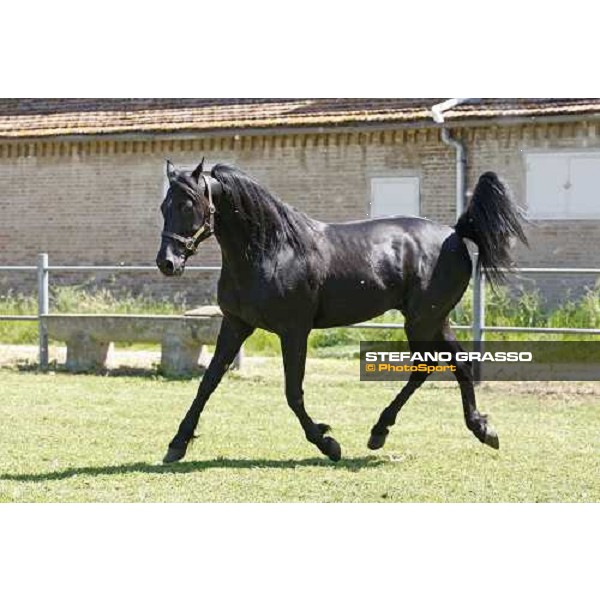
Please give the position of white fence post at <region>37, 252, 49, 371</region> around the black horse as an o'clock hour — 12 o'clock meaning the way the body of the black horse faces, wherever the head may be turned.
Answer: The white fence post is roughly at 2 o'clock from the black horse.

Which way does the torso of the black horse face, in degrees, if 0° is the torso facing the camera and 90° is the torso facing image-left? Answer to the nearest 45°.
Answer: approximately 90°

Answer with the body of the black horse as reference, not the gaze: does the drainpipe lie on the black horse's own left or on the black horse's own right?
on the black horse's own right

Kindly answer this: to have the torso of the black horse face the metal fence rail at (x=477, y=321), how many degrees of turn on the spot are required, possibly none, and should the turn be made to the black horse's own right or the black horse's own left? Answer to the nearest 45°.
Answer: approximately 90° to the black horse's own right

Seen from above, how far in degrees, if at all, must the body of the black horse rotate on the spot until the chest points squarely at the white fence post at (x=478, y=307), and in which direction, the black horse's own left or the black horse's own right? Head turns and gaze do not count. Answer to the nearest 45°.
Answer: approximately 90° to the black horse's own right
